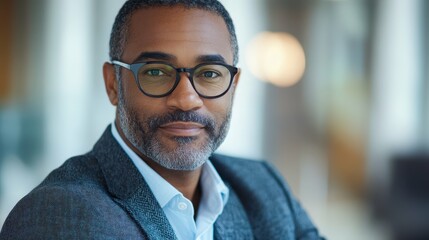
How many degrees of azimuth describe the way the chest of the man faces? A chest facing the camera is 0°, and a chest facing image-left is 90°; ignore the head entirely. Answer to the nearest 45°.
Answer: approximately 315°
